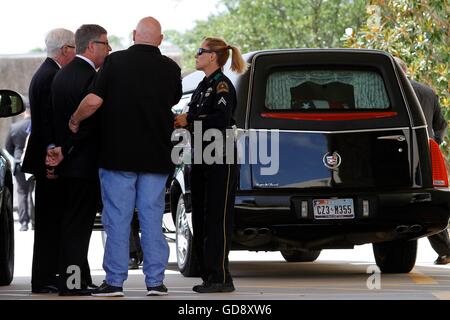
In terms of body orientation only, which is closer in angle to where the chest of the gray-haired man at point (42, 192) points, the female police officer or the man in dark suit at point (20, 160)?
the female police officer

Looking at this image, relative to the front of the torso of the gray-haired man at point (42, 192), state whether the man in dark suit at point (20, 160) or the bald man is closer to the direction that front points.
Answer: the bald man

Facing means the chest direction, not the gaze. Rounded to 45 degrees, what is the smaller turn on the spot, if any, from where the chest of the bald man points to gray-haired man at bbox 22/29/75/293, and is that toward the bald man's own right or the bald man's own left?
approximately 45° to the bald man's own left

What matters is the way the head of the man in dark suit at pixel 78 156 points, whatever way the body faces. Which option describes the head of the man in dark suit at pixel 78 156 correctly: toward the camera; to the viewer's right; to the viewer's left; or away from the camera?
to the viewer's right

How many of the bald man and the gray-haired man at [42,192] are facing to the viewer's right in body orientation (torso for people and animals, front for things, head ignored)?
1

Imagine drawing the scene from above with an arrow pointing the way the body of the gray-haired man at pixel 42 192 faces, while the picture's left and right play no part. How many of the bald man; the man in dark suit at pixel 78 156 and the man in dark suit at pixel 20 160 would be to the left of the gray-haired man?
1

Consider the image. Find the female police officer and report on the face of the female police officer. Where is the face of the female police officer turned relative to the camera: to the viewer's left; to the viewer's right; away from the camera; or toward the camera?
to the viewer's left

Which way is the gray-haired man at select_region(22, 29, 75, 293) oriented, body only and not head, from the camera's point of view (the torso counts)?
to the viewer's right

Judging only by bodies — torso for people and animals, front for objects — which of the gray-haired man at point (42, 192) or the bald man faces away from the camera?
the bald man

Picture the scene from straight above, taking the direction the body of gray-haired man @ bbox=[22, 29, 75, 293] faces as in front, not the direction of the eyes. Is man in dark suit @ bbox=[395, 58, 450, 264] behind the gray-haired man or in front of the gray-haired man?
in front

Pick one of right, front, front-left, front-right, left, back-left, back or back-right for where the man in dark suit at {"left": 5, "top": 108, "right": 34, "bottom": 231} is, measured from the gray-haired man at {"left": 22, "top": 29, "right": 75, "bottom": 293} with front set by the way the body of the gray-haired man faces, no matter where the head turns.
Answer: left

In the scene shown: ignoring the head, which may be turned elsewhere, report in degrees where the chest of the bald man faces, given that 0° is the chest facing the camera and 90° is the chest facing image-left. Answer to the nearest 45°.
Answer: approximately 180°

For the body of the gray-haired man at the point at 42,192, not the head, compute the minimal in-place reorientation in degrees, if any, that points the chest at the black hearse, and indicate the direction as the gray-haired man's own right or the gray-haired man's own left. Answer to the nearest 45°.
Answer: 0° — they already face it
